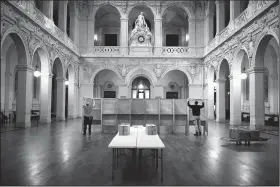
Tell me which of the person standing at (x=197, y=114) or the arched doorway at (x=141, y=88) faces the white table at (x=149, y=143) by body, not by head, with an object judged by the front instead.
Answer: the arched doorway

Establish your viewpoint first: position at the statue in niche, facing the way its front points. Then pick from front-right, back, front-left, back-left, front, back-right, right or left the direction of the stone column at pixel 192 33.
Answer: left

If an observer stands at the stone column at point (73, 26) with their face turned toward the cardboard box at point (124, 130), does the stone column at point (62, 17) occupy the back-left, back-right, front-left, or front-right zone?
front-right

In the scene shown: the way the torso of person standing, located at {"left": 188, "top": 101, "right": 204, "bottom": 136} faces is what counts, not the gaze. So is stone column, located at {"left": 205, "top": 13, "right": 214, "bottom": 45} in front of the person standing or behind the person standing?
in front

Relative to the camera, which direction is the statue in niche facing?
toward the camera

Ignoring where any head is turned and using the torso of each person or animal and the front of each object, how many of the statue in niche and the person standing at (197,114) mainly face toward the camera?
1

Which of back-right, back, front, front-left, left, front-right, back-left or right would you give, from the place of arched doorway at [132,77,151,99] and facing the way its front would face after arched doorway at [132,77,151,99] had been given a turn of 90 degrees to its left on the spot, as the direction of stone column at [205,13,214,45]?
front-right

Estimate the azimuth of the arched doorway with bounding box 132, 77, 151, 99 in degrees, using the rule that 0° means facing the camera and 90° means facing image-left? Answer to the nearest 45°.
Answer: approximately 0°

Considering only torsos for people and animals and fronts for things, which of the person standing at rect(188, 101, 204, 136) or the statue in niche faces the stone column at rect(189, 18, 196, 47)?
the person standing

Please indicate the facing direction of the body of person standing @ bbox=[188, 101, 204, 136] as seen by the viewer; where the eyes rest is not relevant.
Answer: away from the camera

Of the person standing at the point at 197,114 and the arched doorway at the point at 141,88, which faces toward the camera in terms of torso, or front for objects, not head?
the arched doorway

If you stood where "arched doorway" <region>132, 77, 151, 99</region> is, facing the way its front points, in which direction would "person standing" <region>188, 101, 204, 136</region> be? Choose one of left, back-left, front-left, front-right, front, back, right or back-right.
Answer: front

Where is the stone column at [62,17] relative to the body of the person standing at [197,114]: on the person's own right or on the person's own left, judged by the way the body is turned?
on the person's own left

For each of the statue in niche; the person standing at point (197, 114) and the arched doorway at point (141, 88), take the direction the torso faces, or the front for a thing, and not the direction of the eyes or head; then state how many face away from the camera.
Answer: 1

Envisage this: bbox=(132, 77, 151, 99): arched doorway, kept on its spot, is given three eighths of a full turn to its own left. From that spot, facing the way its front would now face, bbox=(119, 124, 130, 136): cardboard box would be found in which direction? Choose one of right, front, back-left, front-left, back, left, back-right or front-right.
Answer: back-right

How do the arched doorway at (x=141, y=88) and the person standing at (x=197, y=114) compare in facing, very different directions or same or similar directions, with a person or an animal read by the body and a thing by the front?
very different directions

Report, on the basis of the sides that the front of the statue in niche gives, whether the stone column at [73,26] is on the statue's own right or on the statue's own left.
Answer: on the statue's own right

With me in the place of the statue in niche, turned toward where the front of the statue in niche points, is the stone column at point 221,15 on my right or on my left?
on my left

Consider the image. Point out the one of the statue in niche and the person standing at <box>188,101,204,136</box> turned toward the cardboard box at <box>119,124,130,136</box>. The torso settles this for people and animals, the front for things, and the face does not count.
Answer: the statue in niche

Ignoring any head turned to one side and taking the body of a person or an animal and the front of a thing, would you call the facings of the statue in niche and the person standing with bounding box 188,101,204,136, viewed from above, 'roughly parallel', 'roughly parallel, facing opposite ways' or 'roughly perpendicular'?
roughly parallel, facing opposite ways

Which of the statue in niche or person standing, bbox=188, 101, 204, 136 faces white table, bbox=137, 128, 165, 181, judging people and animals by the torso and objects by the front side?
the statue in niche
